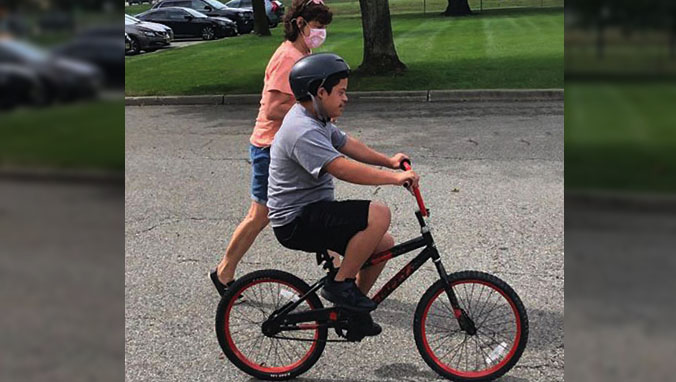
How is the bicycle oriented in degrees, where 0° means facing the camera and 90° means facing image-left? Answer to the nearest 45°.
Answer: approximately 270°

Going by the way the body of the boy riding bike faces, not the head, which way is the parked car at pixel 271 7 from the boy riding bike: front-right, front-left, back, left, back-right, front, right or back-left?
left

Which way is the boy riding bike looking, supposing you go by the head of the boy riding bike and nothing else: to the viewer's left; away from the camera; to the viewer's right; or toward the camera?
to the viewer's right

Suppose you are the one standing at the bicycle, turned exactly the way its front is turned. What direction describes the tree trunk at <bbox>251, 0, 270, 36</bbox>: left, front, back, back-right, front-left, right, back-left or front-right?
left

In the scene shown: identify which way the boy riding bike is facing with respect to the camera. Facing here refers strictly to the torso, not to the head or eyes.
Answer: to the viewer's right
